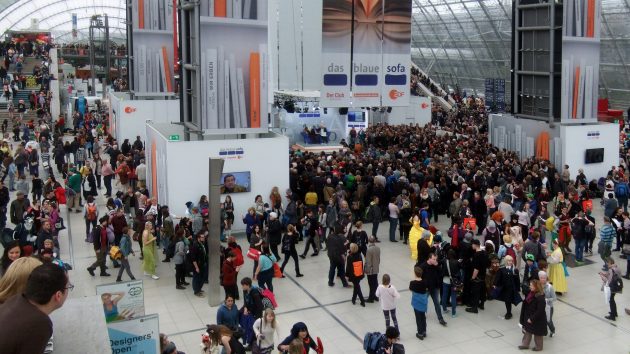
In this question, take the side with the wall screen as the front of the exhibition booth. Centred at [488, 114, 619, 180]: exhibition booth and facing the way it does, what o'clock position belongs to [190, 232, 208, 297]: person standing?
The person standing is roughly at 1 o'clock from the exhibition booth.

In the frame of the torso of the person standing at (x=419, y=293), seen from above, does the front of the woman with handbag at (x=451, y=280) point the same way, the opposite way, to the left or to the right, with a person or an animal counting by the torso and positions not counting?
the same way

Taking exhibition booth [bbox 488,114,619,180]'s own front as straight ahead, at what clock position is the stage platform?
The stage platform is roughly at 4 o'clock from the exhibition booth.

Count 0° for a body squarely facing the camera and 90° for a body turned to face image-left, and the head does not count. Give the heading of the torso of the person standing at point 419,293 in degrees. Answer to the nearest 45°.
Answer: approximately 180°

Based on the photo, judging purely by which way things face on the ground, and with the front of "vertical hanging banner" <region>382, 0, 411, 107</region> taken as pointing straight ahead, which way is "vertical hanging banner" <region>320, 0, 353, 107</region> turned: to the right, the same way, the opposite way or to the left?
the same way

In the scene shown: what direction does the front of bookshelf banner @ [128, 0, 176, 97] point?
toward the camera

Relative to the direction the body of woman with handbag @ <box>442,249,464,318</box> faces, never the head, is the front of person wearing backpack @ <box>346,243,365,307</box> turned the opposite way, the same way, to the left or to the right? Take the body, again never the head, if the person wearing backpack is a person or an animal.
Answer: the same way

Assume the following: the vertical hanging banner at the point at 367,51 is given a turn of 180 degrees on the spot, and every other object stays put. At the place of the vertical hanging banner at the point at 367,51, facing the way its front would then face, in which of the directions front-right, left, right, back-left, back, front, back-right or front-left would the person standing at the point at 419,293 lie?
back

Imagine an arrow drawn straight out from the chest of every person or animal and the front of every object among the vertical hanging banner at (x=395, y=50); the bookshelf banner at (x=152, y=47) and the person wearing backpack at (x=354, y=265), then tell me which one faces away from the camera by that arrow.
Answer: the person wearing backpack

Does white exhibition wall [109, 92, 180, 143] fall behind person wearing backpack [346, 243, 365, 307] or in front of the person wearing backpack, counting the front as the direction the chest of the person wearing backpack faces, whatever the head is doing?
in front

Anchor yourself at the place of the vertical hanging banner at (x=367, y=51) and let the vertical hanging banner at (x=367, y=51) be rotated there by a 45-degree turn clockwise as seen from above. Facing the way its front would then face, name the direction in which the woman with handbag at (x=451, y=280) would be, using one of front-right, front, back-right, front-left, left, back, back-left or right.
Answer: front-left

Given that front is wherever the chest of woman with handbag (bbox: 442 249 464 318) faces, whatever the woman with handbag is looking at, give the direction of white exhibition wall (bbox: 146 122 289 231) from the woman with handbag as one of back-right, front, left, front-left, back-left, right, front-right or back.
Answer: front-left

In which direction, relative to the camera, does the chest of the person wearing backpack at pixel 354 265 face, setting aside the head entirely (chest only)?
away from the camera

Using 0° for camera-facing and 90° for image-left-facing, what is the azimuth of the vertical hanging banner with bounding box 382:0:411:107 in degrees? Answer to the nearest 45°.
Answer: approximately 0°

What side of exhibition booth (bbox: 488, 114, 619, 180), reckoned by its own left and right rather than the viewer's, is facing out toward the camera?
front

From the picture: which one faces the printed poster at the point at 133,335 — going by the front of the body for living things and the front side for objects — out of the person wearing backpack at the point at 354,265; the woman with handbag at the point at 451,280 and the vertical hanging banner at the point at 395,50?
the vertical hanging banner

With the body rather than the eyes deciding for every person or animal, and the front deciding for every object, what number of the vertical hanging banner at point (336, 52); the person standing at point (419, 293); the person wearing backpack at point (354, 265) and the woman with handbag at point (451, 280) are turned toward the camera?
1
